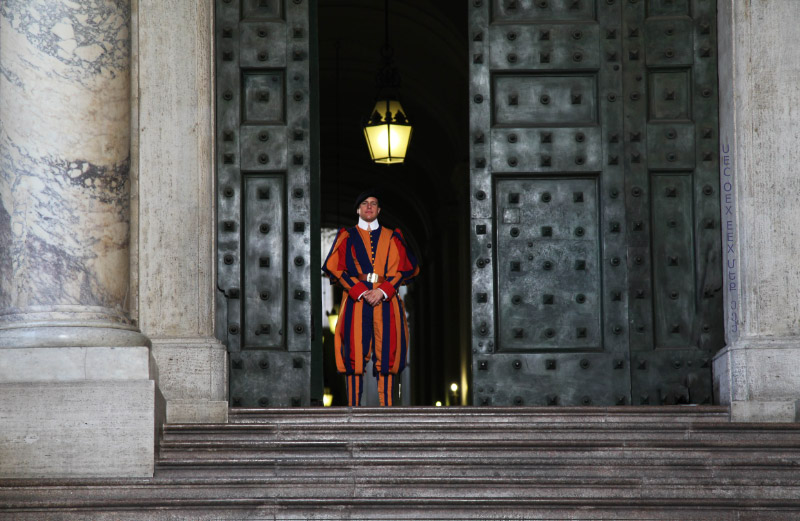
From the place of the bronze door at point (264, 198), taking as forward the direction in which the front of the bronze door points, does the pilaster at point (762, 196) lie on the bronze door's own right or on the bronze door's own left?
on the bronze door's own left

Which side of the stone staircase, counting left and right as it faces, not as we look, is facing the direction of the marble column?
right

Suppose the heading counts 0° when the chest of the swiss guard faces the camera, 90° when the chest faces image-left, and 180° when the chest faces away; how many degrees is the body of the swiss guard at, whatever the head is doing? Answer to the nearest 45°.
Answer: approximately 0°

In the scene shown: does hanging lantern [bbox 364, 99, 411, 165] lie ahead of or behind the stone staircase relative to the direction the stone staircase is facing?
behind
